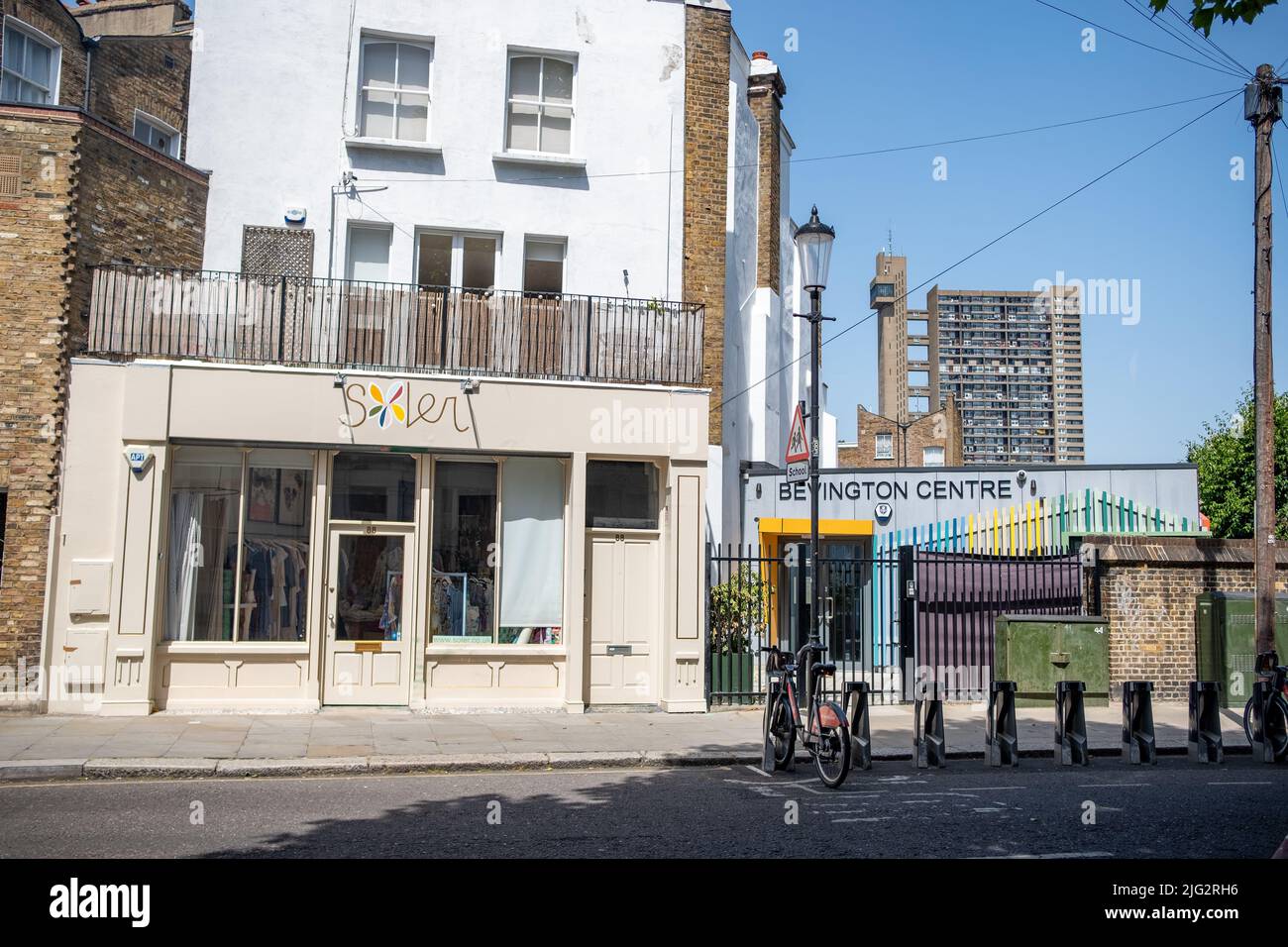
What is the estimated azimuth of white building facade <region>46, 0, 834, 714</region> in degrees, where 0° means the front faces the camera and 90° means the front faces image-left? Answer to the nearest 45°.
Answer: approximately 0°

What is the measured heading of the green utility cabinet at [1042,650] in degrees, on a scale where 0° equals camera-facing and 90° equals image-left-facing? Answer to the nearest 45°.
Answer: approximately 0°

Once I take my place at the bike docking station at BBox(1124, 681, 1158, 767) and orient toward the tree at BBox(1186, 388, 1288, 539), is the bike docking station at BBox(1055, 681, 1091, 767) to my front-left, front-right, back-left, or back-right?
back-left

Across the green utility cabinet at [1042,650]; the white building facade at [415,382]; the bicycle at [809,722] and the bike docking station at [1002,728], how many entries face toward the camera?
3

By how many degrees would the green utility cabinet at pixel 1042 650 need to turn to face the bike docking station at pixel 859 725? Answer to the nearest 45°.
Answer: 0° — it already faces it

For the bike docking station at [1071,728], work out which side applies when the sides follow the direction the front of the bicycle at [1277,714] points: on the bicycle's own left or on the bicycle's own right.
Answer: on the bicycle's own left

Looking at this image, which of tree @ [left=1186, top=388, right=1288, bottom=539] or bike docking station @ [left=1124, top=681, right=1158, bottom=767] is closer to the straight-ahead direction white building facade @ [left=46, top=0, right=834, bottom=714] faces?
the bike docking station

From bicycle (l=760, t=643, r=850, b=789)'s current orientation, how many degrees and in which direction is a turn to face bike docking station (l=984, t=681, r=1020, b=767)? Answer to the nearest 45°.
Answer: approximately 90° to its right

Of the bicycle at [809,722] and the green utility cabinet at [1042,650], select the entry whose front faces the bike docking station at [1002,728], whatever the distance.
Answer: the green utility cabinet

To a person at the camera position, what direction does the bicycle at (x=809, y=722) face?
facing away from the viewer and to the left of the viewer

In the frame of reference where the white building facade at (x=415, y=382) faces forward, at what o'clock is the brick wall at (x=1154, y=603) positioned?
The brick wall is roughly at 9 o'clock from the white building facade.

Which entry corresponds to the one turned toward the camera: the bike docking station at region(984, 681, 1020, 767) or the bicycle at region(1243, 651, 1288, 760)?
the bike docking station

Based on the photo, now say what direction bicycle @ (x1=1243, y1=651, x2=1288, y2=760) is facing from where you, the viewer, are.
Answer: facing away from the viewer and to the left of the viewer

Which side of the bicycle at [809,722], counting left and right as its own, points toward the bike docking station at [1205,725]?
right

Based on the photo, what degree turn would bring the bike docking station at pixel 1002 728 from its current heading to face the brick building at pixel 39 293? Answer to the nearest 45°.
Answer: approximately 90° to its right

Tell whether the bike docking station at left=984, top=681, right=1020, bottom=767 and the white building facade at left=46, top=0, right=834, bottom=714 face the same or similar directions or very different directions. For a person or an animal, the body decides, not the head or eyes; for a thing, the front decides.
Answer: same or similar directions

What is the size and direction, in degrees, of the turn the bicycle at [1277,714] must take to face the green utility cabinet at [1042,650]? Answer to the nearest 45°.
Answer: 0° — it already faces it

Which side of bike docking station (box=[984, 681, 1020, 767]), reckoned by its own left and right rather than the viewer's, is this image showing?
front

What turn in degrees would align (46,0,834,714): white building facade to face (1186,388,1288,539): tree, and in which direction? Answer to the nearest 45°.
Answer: approximately 135° to its left
